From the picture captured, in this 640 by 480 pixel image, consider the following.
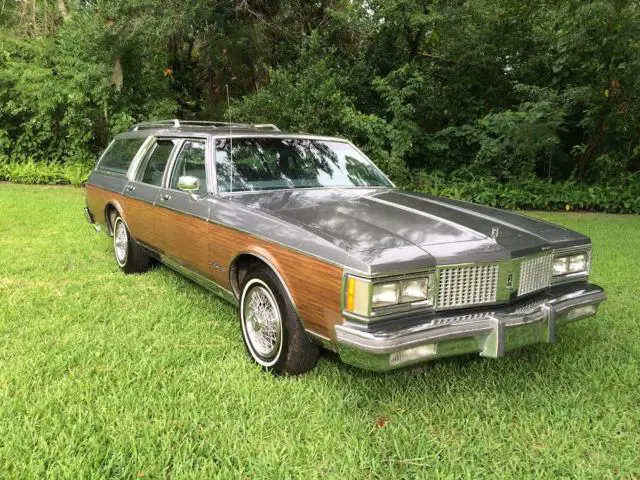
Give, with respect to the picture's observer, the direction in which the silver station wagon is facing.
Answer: facing the viewer and to the right of the viewer
